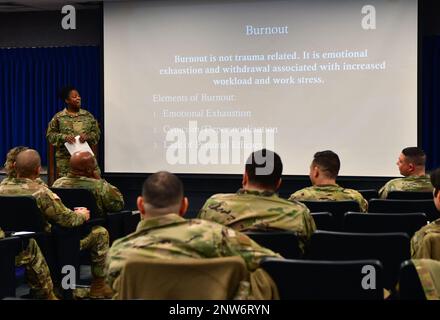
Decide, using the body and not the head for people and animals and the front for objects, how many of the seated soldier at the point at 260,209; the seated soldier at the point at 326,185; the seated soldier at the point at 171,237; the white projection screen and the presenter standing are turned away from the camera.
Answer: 3

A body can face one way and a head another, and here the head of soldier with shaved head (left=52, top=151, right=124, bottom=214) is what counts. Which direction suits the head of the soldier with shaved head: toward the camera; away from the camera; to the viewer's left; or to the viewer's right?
away from the camera

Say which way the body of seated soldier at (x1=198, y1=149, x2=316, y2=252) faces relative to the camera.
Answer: away from the camera

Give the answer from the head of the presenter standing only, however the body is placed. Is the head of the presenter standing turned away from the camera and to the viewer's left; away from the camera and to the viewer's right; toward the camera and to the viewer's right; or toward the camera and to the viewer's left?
toward the camera and to the viewer's right

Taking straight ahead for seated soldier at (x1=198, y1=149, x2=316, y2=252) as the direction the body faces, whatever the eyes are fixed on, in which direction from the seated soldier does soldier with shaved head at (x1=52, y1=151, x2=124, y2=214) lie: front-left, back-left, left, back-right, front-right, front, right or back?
front-left

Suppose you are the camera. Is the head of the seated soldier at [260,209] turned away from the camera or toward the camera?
away from the camera

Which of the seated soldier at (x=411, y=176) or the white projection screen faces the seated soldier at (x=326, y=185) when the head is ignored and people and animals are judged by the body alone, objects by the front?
the white projection screen

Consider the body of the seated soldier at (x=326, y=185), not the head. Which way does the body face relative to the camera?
away from the camera

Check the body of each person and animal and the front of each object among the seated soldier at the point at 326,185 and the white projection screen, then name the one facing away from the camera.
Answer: the seated soldier

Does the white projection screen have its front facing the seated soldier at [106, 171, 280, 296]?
yes

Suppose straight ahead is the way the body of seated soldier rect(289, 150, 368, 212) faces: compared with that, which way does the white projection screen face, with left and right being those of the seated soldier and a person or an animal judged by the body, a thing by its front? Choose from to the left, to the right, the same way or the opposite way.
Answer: the opposite way

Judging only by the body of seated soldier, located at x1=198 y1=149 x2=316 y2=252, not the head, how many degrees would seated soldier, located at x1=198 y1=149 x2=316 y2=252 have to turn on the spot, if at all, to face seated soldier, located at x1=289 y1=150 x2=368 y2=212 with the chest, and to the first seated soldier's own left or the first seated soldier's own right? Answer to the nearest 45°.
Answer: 0° — they already face them

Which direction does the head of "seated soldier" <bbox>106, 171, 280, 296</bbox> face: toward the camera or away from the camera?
away from the camera

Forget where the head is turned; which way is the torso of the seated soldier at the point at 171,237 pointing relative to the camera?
away from the camera

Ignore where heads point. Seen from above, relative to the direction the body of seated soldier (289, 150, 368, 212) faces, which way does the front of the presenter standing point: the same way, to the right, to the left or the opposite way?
the opposite way
